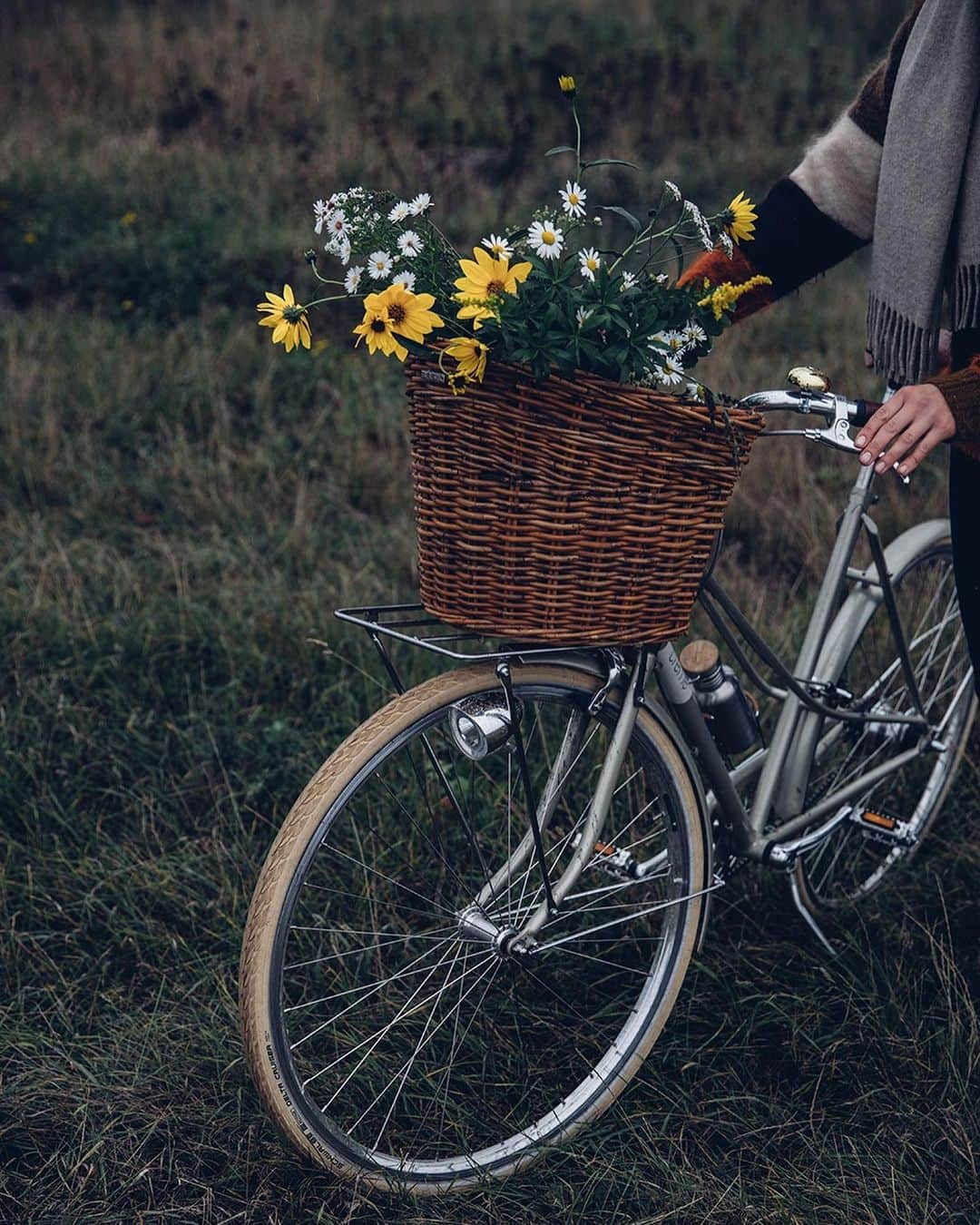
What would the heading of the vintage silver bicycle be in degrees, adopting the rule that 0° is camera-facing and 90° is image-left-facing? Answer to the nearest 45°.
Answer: approximately 45°
